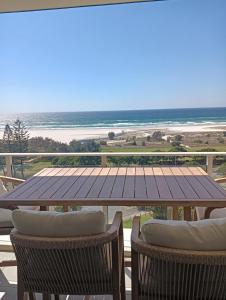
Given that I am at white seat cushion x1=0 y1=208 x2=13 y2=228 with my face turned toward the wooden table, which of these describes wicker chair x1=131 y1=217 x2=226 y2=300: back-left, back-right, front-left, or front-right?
front-right

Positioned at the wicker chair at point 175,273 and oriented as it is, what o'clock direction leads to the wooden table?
The wooden table is roughly at 11 o'clock from the wicker chair.

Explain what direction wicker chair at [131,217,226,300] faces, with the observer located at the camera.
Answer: facing away from the viewer

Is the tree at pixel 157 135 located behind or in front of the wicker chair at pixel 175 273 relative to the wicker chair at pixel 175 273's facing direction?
in front

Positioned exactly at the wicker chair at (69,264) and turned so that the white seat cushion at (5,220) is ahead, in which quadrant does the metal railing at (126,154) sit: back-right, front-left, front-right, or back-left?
front-right

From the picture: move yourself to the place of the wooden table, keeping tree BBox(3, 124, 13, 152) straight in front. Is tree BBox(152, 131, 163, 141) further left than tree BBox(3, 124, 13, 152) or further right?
right

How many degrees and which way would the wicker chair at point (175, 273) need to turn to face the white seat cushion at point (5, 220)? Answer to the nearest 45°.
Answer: approximately 45° to its left

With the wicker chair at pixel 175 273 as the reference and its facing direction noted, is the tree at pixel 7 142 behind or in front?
in front
